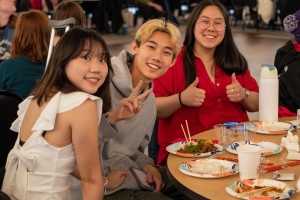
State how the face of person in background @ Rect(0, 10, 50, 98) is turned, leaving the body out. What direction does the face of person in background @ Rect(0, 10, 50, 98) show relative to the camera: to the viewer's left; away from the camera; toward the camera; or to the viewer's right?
away from the camera

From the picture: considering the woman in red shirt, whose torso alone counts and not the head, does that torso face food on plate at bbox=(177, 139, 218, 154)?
yes

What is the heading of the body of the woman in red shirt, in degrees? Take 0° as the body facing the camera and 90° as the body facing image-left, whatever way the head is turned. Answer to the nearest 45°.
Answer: approximately 0°

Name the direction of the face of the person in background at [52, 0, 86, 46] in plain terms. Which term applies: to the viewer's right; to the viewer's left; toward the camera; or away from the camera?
away from the camera

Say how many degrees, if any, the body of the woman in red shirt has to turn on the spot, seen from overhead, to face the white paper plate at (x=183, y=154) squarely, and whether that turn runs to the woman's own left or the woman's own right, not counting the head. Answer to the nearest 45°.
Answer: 0° — they already face it
